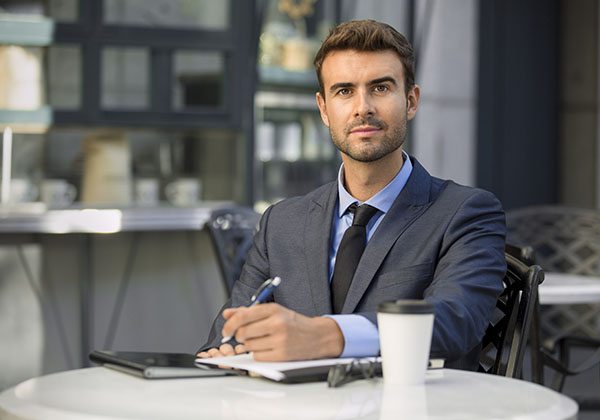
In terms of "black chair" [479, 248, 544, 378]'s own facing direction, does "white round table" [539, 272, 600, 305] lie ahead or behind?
behind

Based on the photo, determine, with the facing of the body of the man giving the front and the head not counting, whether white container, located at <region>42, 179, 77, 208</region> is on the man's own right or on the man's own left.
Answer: on the man's own right

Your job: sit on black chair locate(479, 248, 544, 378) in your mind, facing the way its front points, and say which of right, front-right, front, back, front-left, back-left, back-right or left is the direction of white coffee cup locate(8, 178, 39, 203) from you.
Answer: right

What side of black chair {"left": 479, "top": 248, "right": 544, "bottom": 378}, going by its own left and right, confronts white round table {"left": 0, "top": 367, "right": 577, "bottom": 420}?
front

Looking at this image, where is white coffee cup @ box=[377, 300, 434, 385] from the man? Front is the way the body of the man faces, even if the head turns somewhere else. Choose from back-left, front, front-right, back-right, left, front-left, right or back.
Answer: front-left

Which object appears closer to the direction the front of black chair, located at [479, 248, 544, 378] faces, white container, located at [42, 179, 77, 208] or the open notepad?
the open notepad

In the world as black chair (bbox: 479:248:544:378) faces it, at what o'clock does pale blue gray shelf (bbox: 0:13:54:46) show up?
The pale blue gray shelf is roughly at 3 o'clock from the black chair.

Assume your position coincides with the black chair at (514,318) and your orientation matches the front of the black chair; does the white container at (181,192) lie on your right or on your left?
on your right

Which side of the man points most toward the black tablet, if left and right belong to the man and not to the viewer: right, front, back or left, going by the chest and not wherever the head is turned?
front

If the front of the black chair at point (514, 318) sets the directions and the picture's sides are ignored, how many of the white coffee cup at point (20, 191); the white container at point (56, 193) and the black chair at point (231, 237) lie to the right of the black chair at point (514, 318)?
3

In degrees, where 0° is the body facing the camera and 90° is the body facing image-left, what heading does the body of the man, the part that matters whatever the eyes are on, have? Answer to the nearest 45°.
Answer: approximately 45°

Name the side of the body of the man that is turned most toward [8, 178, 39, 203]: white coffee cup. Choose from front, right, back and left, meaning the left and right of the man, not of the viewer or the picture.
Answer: right

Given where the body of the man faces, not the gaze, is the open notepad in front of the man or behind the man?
in front
